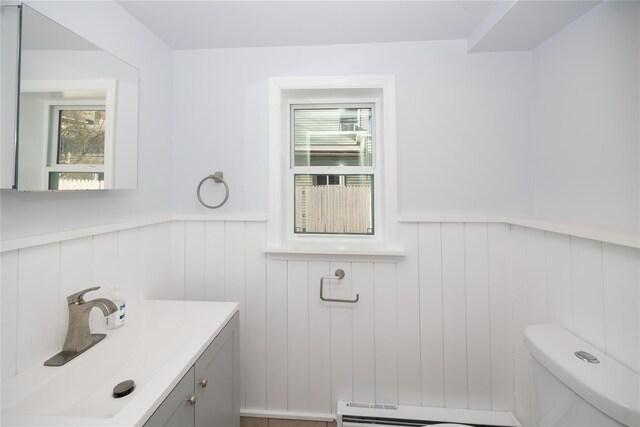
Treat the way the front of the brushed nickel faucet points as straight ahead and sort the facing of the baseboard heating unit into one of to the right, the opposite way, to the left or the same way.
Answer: to the right

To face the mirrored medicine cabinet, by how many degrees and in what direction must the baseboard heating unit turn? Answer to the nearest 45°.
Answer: approximately 45° to its right

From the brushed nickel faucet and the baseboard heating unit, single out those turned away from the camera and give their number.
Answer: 0

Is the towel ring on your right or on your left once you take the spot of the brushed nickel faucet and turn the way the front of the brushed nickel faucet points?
on your left

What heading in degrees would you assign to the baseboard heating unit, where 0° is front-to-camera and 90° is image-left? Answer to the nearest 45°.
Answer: approximately 0°

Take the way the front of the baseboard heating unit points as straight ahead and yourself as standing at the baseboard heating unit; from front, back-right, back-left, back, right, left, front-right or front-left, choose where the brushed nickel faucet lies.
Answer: front-right

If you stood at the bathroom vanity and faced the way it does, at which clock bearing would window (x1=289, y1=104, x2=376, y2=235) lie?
The window is roughly at 10 o'clock from the bathroom vanity.

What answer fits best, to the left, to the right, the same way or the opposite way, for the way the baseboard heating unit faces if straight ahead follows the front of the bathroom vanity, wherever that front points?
to the right

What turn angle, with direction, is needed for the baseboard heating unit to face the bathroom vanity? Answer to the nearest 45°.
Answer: approximately 45° to its right

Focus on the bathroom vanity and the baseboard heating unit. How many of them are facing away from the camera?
0
